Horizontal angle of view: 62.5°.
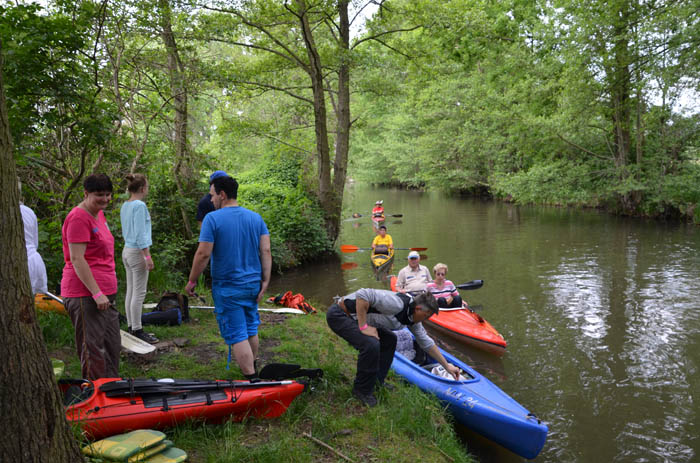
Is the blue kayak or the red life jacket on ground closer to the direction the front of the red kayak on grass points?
the blue kayak

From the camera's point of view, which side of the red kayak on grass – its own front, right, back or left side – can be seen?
right

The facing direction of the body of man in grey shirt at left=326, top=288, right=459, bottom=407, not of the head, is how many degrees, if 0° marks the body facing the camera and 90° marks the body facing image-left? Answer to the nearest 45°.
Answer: approximately 270°

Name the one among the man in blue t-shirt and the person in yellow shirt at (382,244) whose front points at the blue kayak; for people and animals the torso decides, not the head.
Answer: the person in yellow shirt

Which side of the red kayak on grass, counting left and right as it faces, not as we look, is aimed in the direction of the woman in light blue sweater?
left

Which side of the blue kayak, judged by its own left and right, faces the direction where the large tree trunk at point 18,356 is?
right

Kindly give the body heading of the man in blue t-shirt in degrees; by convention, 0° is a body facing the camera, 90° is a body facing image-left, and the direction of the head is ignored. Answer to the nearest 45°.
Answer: approximately 135°

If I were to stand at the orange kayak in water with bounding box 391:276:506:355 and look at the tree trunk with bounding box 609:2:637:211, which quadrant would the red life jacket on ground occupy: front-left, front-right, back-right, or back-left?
back-left

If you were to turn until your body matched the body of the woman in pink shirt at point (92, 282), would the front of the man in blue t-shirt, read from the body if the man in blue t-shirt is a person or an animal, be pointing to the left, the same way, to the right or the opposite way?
the opposite way

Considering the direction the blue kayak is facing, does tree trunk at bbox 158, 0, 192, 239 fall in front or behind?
behind

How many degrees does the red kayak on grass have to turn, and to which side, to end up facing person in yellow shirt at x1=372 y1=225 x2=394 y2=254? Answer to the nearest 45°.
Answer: approximately 45° to its left

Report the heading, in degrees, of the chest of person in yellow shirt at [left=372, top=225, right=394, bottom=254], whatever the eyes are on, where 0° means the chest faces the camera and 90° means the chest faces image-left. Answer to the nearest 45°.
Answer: approximately 0°

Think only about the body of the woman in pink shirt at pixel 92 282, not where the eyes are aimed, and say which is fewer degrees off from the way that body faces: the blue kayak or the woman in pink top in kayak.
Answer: the blue kayak
